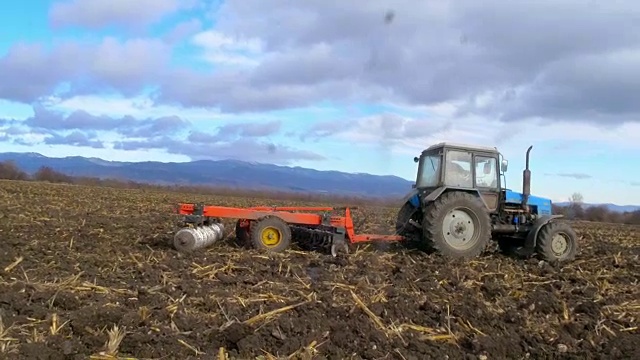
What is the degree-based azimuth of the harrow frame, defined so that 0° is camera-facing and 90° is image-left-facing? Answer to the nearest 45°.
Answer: approximately 270°

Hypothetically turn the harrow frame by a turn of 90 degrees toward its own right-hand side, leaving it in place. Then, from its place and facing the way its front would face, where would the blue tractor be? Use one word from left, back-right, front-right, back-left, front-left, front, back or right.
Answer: left
